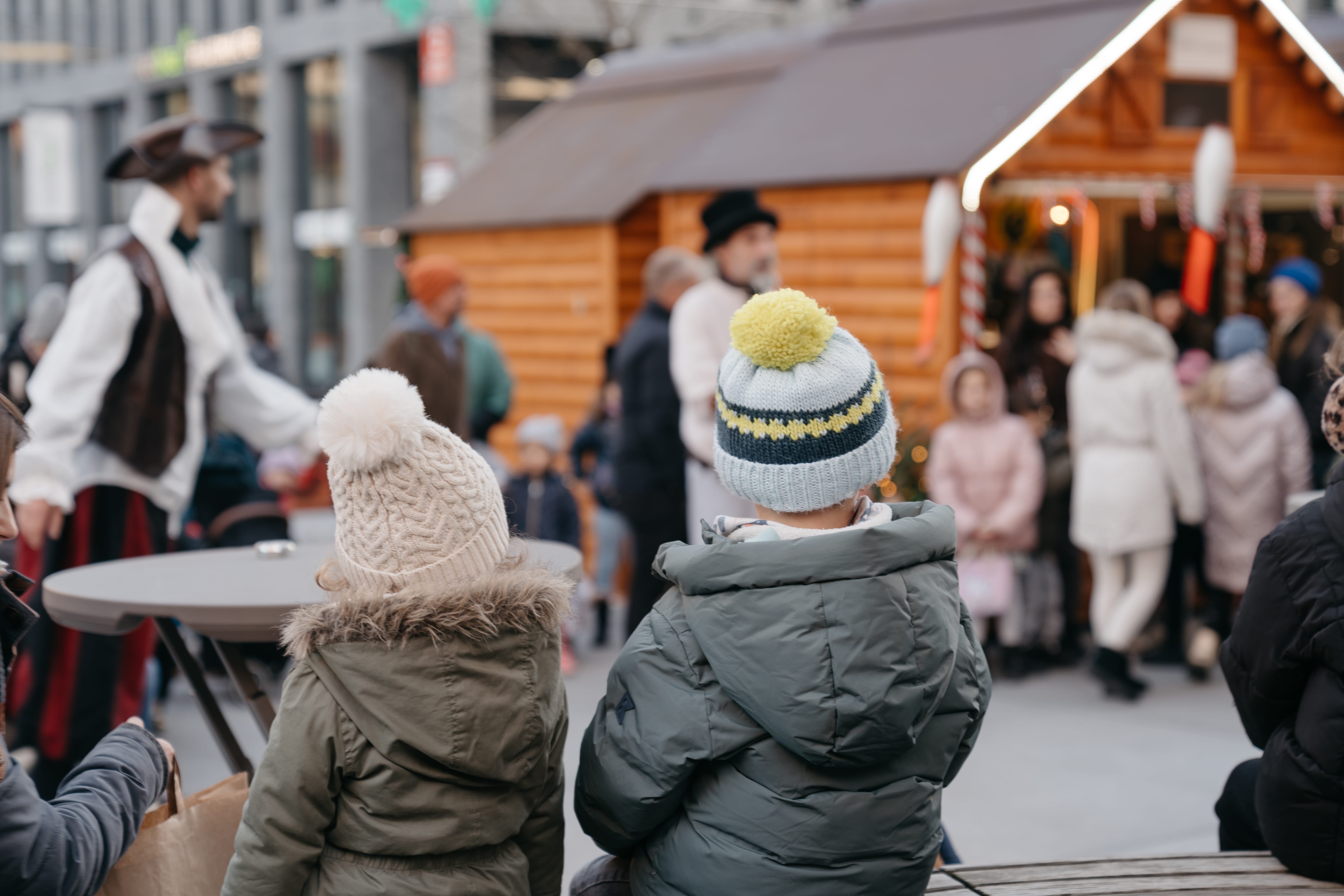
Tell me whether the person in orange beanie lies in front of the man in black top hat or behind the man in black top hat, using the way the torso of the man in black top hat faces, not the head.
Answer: behind

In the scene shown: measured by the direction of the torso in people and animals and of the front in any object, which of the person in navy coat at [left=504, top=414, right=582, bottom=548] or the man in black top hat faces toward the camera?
the person in navy coat

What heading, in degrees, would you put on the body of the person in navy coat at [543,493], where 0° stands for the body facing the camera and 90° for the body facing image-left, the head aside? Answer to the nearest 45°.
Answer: approximately 0°

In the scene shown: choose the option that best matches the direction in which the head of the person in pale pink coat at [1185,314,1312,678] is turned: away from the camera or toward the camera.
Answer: away from the camera

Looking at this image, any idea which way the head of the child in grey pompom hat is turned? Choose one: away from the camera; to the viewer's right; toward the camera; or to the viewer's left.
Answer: away from the camera

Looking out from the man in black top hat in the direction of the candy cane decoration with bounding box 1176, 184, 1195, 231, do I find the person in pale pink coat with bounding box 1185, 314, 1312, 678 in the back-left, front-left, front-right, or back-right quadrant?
front-right

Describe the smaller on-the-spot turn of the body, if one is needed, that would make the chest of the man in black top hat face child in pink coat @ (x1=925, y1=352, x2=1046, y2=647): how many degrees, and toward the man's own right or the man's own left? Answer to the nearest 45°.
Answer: approximately 45° to the man's own left

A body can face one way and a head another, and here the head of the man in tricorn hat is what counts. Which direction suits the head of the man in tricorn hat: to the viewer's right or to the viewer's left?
to the viewer's right

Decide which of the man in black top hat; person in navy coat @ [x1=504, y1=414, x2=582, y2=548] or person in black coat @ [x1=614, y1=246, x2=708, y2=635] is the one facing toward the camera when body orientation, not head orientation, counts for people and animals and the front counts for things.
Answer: person in navy coat @ [x1=504, y1=414, x2=582, y2=548]

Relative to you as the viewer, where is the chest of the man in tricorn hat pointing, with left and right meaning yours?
facing to the right of the viewer

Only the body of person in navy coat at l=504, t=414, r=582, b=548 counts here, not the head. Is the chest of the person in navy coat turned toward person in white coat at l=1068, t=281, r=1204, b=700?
no

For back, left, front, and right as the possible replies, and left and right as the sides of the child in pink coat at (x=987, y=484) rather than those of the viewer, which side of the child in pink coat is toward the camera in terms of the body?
front

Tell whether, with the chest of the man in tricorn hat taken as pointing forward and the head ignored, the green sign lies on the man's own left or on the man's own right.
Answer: on the man's own left

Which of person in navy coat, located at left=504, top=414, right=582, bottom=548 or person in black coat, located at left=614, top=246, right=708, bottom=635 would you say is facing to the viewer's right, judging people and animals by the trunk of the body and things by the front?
person in black coat, located at left=614, top=246, right=708, bottom=635

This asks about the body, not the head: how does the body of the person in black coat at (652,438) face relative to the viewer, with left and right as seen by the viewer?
facing to the right of the viewer
